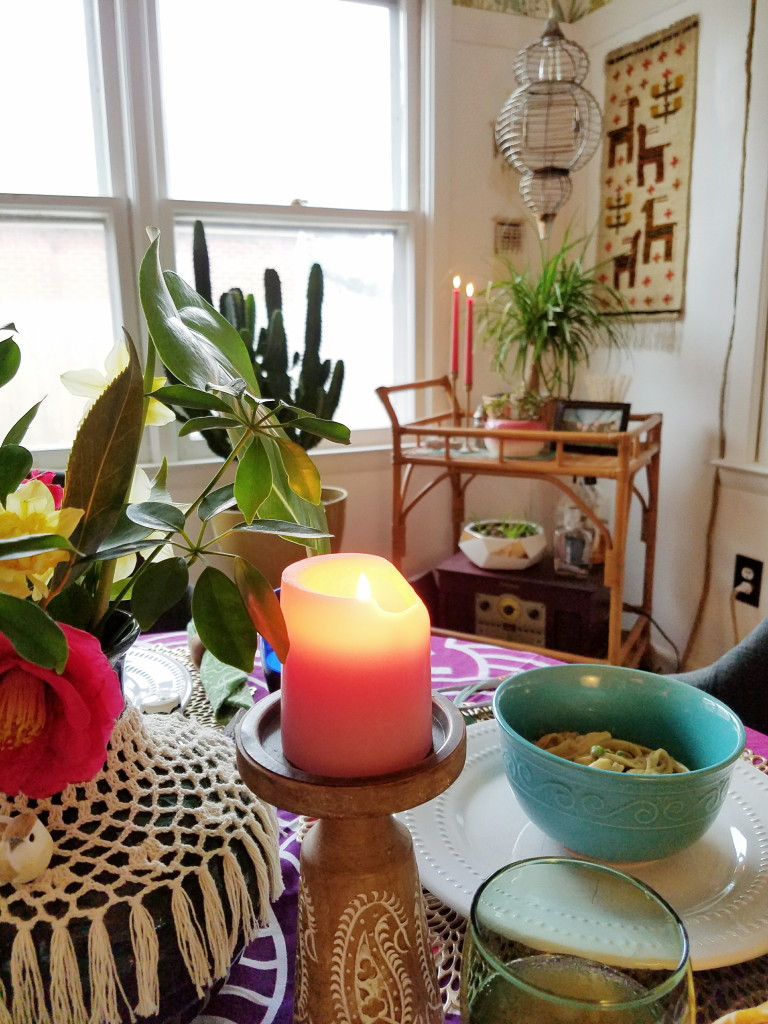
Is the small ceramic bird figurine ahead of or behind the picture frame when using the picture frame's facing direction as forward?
ahead

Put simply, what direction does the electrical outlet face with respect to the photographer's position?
facing the viewer and to the left of the viewer

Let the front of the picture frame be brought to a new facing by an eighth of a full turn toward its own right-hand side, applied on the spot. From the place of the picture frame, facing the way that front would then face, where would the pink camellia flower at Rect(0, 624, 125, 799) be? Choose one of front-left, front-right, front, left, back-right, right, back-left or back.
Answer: front-left

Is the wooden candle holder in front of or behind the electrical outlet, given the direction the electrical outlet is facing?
in front

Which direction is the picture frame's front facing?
toward the camera

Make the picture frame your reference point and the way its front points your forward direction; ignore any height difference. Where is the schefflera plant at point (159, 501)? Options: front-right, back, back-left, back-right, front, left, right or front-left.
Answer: front

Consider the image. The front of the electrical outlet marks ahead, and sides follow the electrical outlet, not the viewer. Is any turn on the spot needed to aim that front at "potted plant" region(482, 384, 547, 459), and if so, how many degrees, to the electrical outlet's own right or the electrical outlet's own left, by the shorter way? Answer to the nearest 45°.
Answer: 0° — it already faces it

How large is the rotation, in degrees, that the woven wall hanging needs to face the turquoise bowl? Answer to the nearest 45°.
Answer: approximately 45° to its left

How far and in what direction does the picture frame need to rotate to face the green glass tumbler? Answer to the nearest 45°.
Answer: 0° — it already faces it

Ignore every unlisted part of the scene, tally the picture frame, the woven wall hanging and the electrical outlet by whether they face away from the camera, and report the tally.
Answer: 0

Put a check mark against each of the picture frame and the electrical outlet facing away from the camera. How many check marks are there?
0
